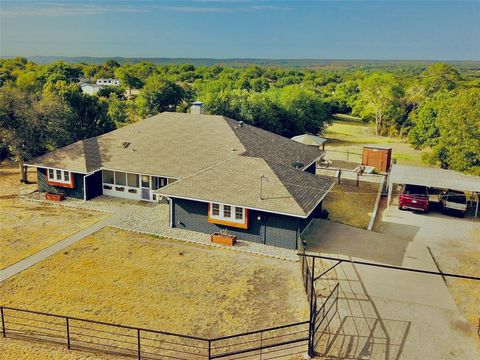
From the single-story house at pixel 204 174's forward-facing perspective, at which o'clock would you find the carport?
The carport is roughly at 8 o'clock from the single-story house.

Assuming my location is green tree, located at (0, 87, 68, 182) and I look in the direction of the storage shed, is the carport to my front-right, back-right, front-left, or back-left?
front-right

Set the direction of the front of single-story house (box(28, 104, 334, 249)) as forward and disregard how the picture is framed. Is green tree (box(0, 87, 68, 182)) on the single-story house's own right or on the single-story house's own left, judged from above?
on the single-story house's own right

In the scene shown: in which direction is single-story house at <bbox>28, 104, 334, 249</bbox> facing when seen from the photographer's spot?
facing the viewer and to the left of the viewer

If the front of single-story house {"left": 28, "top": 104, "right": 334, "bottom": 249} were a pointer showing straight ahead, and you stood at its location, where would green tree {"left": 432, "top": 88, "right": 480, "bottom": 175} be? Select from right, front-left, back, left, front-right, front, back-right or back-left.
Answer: back-left

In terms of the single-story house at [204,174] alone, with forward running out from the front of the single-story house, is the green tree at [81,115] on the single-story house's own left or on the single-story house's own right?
on the single-story house's own right

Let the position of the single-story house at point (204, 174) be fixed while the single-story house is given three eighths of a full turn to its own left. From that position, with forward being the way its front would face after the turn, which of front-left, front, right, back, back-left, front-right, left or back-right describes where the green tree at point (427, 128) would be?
front-left
